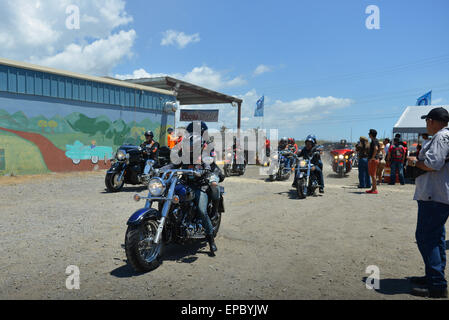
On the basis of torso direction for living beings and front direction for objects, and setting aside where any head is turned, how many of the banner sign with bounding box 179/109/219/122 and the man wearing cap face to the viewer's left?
1

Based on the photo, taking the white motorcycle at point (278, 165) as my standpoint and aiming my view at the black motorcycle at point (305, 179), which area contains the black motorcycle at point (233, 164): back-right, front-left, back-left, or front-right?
back-right

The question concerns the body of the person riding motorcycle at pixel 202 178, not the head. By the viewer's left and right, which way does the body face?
facing the viewer and to the left of the viewer

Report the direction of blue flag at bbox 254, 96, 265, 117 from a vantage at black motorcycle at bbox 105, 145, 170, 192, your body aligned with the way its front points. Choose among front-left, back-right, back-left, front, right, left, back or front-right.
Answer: back

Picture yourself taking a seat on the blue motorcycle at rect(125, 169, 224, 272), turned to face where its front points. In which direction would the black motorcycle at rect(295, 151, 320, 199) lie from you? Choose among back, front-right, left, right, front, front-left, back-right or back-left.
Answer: back

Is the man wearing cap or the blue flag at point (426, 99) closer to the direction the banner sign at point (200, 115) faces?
the man wearing cap

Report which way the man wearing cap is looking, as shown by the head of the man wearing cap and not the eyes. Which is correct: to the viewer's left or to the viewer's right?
to the viewer's left

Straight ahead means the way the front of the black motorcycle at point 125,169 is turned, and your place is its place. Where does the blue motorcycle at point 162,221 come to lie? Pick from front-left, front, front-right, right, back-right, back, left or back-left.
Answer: front-left

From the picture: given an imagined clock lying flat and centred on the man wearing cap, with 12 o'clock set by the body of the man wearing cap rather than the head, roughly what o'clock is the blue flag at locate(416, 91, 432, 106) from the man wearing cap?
The blue flag is roughly at 3 o'clock from the man wearing cap.

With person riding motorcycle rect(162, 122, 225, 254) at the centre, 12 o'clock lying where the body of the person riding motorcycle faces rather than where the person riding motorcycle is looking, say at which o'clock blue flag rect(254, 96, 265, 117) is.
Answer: The blue flag is roughly at 5 o'clock from the person riding motorcycle.

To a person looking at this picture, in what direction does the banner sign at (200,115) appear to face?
facing the viewer

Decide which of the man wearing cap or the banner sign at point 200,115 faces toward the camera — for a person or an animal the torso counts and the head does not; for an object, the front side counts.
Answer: the banner sign

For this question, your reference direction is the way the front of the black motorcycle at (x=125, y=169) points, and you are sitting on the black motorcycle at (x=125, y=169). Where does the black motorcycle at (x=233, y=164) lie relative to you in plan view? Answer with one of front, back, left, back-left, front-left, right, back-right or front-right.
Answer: back

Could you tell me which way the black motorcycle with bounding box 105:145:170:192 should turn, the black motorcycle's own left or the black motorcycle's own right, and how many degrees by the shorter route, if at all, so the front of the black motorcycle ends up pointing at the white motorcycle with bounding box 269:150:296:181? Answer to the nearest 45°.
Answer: approximately 135° to the black motorcycle's own left

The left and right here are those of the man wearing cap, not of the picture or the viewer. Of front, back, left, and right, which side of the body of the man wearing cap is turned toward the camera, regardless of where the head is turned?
left
